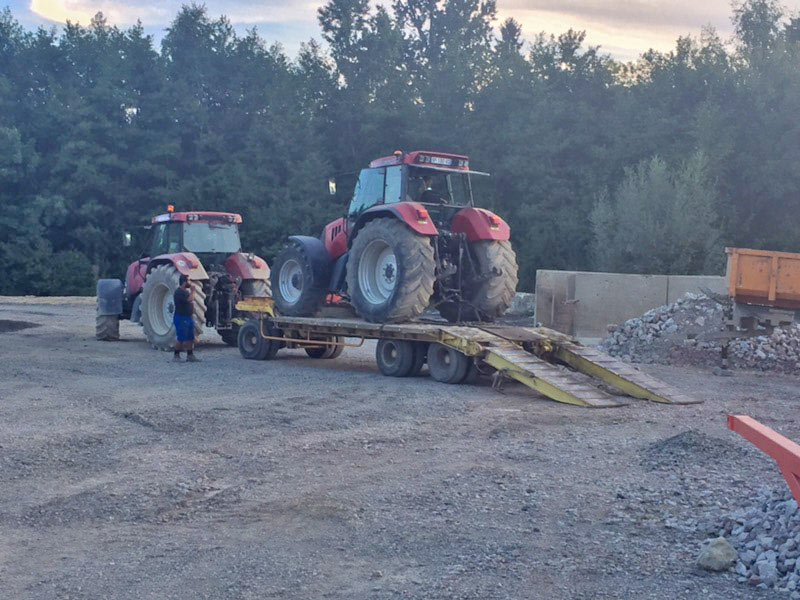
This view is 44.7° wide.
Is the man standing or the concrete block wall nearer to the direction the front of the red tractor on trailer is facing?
the man standing

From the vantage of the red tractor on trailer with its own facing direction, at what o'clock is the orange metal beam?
The orange metal beam is roughly at 7 o'clock from the red tractor on trailer.

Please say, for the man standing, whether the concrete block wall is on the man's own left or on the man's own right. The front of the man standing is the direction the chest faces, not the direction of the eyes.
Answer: on the man's own left

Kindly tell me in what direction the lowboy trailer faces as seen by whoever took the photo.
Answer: facing away from the viewer and to the left of the viewer

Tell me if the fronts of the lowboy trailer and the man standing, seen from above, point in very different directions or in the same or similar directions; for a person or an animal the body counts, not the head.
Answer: very different directions

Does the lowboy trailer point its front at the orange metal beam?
no

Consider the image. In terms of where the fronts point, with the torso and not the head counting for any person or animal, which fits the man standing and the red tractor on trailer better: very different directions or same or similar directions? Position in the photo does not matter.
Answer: very different directions

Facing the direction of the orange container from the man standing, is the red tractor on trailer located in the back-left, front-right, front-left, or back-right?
front-right

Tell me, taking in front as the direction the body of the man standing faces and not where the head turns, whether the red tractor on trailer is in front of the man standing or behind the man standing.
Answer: in front

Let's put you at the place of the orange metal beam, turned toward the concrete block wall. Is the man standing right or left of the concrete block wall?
left

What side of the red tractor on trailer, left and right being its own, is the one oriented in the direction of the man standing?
front

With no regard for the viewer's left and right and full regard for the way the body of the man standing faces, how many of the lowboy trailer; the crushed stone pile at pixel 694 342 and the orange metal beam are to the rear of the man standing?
0

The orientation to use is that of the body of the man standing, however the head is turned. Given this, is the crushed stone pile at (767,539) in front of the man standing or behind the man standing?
in front

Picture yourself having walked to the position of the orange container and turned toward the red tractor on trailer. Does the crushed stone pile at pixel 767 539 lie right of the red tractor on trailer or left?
left
